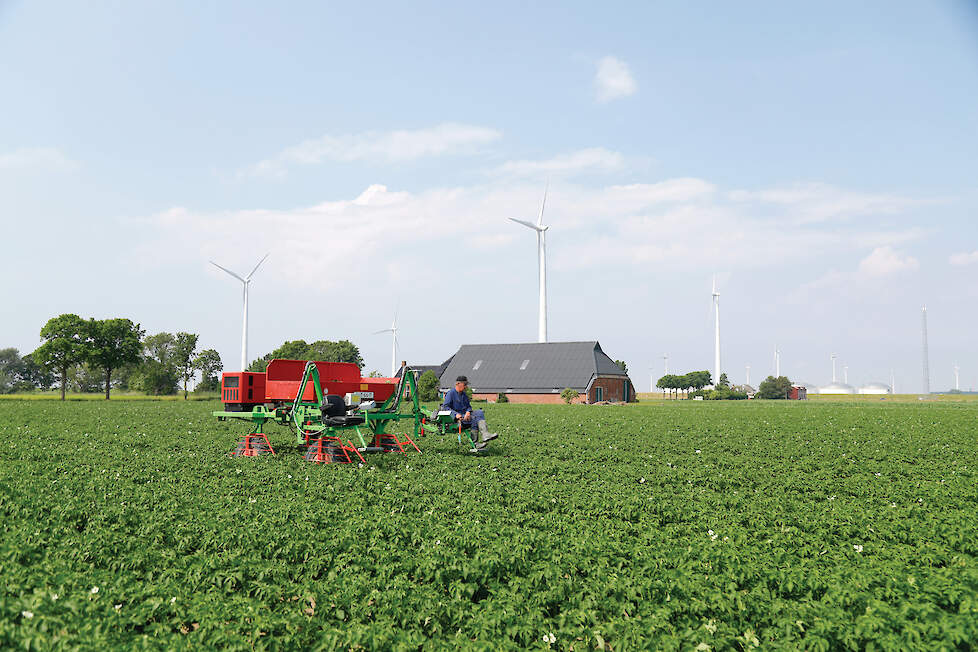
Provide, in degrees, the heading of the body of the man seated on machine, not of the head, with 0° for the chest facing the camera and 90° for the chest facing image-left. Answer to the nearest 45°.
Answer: approximately 315°
